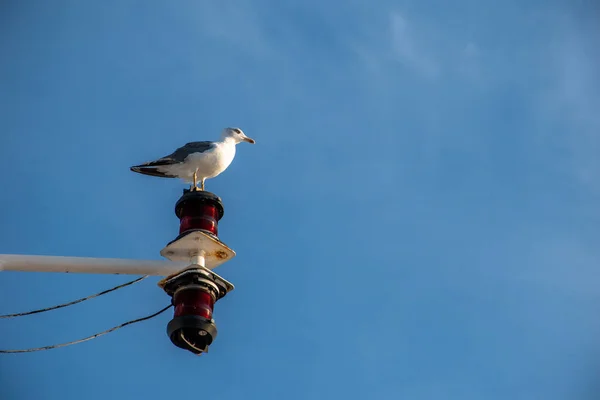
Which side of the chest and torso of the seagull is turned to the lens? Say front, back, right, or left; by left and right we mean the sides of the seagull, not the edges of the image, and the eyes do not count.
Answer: right
